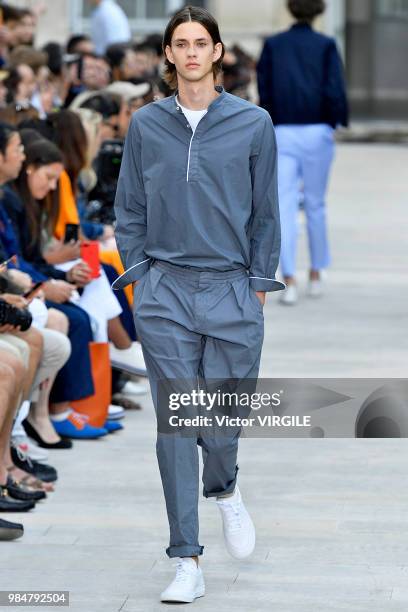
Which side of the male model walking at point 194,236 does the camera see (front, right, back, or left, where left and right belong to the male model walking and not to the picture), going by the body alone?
front

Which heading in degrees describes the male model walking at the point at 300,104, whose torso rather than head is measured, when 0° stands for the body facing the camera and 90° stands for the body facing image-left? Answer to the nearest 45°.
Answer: approximately 180°

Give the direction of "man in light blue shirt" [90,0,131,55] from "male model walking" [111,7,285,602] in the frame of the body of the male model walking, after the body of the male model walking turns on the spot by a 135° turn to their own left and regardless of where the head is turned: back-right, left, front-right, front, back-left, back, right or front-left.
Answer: front-left

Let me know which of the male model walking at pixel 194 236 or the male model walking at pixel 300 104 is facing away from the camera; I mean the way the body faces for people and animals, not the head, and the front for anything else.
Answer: the male model walking at pixel 300 104

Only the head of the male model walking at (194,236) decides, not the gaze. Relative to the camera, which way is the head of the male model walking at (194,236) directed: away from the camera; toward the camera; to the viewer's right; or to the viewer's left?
toward the camera

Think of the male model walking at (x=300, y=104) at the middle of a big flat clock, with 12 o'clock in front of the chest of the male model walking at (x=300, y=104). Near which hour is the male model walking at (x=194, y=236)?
the male model walking at (x=194, y=236) is roughly at 6 o'clock from the male model walking at (x=300, y=104).

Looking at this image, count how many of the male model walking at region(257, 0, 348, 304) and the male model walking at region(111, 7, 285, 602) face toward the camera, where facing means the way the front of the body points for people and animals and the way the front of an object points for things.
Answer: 1

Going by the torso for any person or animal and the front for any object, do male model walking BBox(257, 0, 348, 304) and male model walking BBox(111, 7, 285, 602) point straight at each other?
no

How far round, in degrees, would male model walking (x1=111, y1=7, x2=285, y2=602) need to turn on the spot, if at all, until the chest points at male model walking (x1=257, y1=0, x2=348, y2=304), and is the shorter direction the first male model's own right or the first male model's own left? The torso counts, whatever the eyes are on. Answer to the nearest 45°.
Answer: approximately 180°

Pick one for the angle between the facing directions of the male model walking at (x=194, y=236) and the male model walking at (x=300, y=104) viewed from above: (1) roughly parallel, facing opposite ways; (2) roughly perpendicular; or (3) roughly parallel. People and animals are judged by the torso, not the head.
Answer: roughly parallel, facing opposite ways

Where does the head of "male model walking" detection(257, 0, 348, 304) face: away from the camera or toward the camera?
away from the camera
